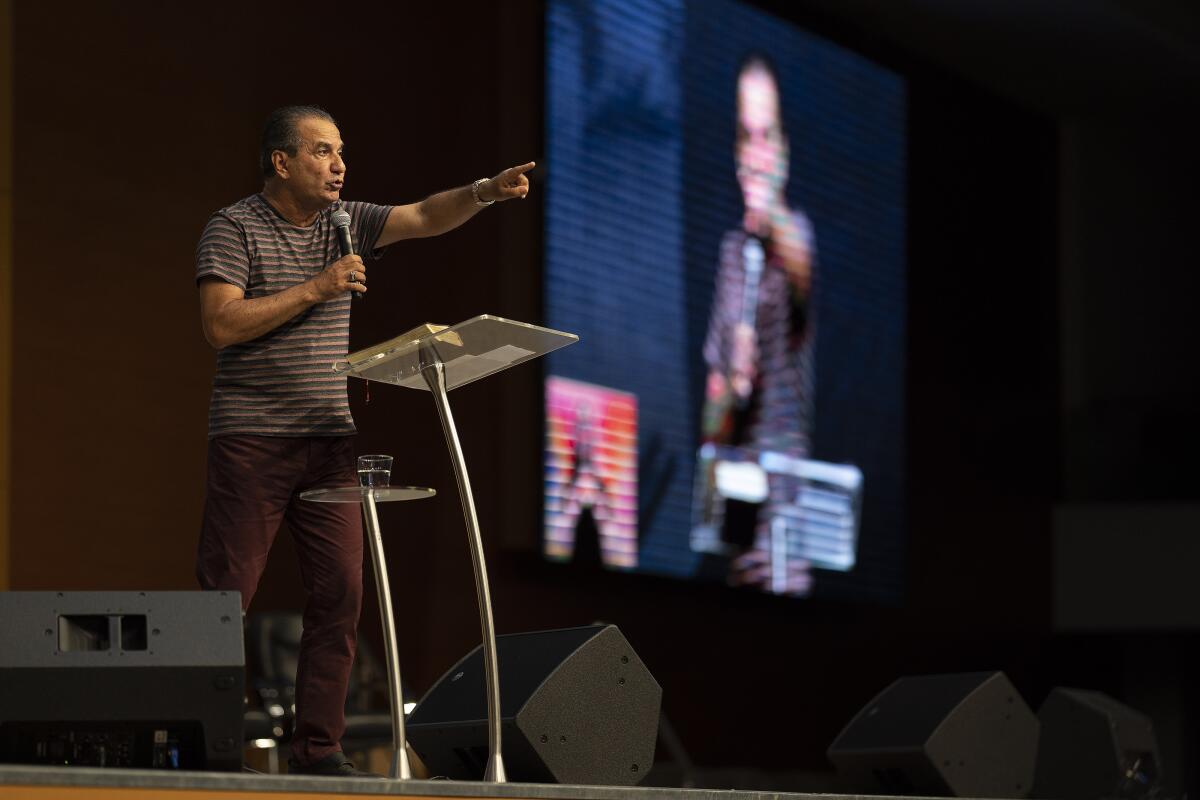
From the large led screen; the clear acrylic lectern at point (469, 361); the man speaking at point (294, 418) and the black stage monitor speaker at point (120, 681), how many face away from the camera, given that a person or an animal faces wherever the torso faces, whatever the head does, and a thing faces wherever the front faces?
1

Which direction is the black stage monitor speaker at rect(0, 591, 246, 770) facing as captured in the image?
away from the camera

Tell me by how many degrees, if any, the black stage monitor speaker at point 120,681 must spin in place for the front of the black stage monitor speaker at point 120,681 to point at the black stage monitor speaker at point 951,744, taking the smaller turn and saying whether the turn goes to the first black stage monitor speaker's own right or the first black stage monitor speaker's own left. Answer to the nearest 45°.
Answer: approximately 45° to the first black stage monitor speaker's own right

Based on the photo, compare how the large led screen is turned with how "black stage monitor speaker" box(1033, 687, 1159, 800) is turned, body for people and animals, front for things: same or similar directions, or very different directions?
very different directions

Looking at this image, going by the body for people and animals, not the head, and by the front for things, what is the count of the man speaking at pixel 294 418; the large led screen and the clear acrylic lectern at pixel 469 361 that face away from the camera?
0

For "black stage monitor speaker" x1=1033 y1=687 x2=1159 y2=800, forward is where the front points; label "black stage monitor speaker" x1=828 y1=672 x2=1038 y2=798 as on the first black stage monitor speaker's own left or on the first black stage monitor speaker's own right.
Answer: on the first black stage monitor speaker's own left

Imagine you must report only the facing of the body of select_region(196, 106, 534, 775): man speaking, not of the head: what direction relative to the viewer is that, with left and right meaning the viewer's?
facing the viewer and to the right of the viewer

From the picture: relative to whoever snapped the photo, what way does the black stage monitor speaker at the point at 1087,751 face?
facing away from the viewer and to the left of the viewer

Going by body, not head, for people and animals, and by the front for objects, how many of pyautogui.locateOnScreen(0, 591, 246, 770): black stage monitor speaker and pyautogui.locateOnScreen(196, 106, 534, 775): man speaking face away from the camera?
1

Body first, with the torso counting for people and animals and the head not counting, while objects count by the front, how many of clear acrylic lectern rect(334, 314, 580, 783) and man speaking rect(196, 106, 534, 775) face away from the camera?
0

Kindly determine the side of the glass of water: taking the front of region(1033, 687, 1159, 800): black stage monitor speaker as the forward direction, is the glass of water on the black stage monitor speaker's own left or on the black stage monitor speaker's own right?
on the black stage monitor speaker's own left

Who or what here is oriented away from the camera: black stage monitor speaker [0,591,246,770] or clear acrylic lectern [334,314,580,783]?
the black stage monitor speaker

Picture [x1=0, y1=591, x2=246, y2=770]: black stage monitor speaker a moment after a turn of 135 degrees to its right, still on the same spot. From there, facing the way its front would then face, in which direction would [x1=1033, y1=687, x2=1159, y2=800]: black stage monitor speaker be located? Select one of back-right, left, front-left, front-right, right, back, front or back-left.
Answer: left

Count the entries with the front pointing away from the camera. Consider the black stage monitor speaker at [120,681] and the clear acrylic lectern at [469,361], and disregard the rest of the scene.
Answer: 1

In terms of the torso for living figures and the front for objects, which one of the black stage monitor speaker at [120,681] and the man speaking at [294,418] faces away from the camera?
the black stage monitor speaker
